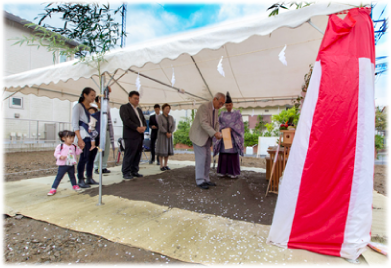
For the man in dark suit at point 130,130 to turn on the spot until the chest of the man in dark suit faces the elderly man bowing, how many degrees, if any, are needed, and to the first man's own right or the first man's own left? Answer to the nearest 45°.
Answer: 0° — they already face them

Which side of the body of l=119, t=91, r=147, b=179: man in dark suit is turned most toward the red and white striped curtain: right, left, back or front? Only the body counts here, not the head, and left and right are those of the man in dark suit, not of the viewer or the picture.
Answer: front

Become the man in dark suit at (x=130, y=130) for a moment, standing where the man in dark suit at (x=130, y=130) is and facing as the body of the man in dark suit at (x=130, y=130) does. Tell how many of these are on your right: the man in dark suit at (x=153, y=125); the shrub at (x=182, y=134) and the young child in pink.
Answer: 1

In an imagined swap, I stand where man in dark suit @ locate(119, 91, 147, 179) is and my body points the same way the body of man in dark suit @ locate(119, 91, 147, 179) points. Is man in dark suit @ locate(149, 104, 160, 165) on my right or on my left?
on my left

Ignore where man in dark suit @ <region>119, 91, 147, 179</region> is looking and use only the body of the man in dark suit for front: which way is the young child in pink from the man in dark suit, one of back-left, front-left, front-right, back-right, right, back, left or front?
right

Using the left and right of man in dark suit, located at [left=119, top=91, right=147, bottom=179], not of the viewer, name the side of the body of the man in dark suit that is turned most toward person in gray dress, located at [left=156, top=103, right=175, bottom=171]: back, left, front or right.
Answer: left

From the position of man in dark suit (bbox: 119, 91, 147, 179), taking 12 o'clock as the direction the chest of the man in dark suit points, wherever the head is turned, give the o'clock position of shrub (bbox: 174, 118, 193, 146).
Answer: The shrub is roughly at 8 o'clock from the man in dark suit.

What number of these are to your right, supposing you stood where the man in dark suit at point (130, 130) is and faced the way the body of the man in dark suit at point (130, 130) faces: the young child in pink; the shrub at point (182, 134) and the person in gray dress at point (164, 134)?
1

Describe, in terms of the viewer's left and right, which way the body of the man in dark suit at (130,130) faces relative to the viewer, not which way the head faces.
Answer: facing the viewer and to the right of the viewer

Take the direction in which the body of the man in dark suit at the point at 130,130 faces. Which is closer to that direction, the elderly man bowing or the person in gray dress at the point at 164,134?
the elderly man bowing

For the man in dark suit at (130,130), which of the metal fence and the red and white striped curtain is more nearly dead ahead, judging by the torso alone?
the red and white striped curtain

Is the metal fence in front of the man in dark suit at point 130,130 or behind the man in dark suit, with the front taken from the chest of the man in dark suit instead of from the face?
behind
